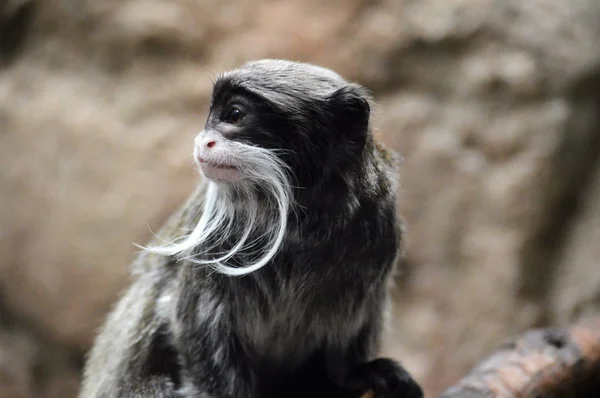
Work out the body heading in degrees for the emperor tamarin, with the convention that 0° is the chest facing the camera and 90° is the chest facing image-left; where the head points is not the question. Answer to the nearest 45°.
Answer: approximately 315°
